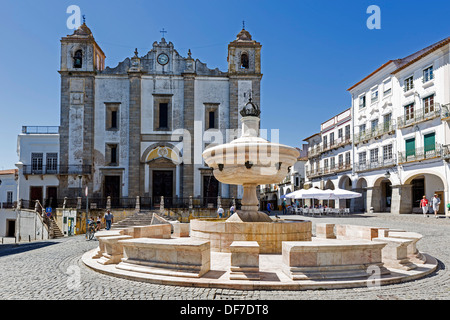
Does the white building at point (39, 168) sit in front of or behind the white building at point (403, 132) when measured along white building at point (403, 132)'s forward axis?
in front

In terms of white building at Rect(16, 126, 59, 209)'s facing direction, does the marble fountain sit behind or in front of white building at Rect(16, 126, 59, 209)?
in front

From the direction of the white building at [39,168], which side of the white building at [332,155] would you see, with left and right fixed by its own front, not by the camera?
front

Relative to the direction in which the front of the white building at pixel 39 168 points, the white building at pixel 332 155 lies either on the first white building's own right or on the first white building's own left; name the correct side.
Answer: on the first white building's own left

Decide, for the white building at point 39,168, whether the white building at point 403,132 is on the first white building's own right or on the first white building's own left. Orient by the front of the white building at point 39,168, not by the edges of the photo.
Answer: on the first white building's own left

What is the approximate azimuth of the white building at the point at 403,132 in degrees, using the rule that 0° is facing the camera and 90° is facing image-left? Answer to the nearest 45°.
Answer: approximately 45°

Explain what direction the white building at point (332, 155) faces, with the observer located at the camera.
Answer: facing the viewer and to the left of the viewer

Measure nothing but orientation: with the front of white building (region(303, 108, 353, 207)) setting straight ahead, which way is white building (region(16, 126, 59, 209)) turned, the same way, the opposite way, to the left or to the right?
to the left

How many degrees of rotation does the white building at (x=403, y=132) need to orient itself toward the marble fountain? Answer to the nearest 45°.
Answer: approximately 45° to its left

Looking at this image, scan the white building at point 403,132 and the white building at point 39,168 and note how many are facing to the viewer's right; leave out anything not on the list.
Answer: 0

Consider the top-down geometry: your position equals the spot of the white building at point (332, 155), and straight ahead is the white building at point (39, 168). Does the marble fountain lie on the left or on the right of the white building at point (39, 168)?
left

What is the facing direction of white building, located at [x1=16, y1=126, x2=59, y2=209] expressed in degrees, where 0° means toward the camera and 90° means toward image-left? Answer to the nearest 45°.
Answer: approximately 0°

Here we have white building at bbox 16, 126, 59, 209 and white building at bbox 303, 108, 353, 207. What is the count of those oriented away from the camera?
0
